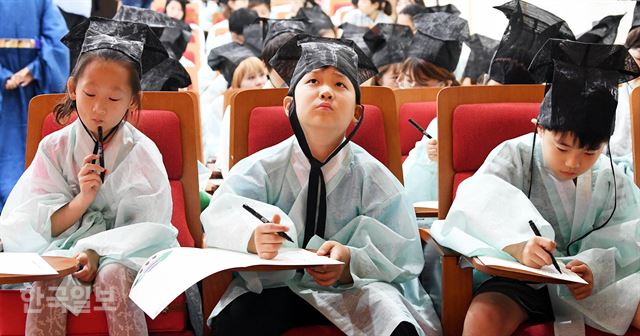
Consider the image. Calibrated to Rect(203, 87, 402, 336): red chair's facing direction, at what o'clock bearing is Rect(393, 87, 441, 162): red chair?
Rect(393, 87, 441, 162): red chair is roughly at 7 o'clock from Rect(203, 87, 402, 336): red chair.

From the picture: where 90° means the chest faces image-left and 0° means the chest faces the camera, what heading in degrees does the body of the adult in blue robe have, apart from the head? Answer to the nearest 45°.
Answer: approximately 0°

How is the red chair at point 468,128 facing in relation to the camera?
toward the camera

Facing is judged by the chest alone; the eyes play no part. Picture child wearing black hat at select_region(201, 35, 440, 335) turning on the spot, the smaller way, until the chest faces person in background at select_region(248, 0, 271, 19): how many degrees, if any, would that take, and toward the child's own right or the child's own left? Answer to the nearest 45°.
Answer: approximately 180°

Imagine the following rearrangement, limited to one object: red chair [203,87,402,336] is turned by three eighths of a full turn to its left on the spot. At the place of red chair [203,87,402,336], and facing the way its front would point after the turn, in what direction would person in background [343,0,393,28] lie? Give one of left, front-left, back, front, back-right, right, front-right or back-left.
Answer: front-left

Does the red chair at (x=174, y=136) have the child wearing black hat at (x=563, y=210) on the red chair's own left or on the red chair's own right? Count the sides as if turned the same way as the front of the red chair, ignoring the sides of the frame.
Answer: on the red chair's own left

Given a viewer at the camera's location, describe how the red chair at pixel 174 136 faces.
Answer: facing the viewer

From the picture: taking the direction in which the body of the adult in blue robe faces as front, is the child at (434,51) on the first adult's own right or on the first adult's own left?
on the first adult's own left

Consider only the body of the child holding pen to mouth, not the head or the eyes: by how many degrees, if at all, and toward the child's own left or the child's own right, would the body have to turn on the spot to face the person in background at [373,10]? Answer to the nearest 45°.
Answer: approximately 135° to the child's own left

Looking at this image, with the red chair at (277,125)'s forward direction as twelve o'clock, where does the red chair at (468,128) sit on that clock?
the red chair at (468,128) is roughly at 9 o'clock from the red chair at (277,125).

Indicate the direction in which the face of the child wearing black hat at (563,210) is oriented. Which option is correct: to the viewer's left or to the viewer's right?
to the viewer's left

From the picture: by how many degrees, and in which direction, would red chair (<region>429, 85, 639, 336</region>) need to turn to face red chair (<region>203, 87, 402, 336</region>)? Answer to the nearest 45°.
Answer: approximately 90° to its right
